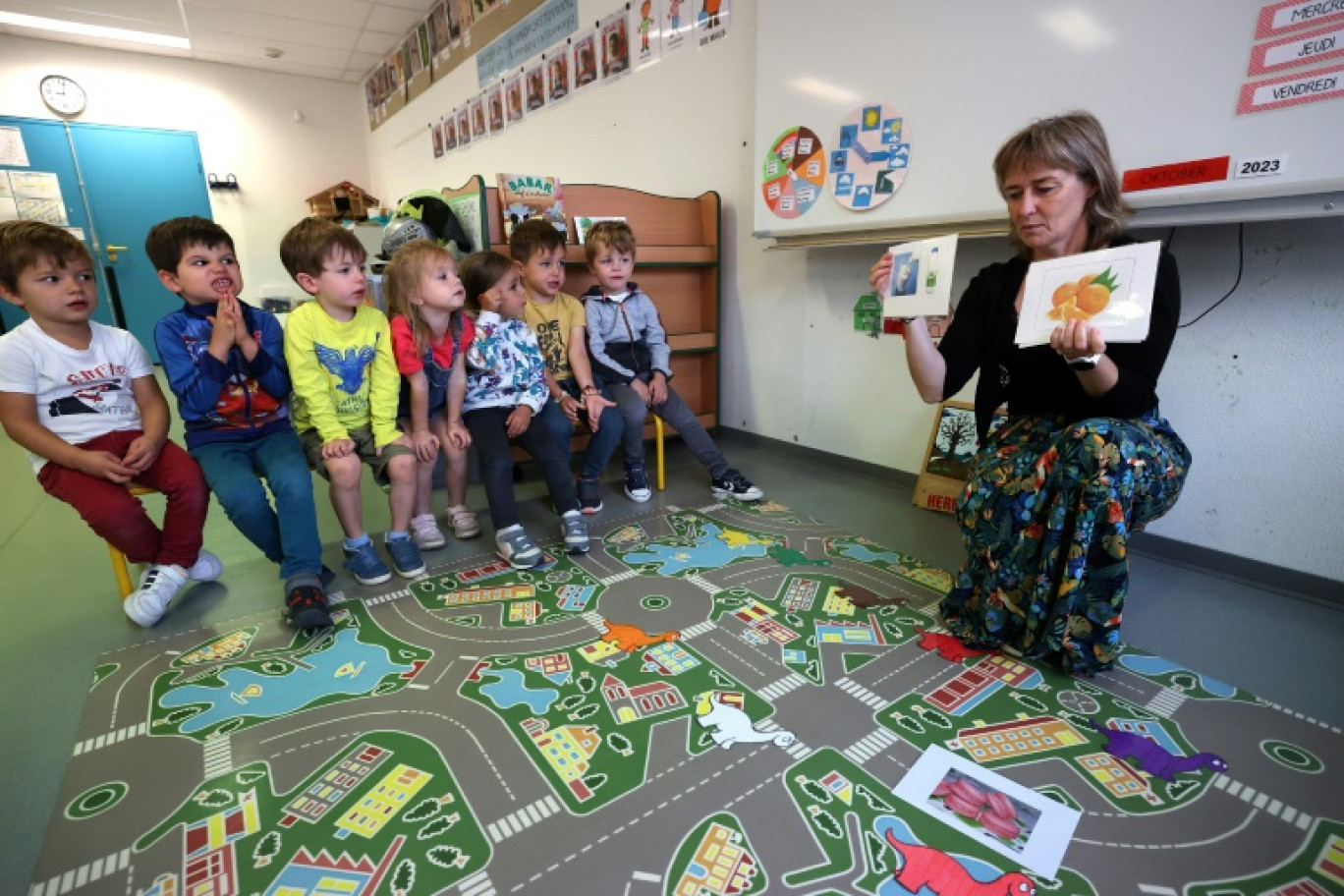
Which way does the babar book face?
toward the camera

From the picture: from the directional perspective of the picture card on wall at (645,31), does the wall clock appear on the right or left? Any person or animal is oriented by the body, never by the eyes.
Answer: on its right

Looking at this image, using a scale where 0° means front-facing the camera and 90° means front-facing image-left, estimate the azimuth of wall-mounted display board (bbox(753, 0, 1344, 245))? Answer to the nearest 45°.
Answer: approximately 45°

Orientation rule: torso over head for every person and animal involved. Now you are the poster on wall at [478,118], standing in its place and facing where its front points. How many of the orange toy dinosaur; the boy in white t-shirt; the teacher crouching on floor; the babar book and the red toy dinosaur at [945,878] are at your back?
0

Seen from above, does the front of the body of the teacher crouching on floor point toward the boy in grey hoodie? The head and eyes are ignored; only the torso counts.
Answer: no

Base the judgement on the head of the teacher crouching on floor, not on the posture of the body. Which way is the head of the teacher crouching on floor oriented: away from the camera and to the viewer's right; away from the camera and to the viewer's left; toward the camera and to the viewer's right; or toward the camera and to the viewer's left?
toward the camera and to the viewer's left

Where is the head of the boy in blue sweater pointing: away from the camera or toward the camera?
toward the camera

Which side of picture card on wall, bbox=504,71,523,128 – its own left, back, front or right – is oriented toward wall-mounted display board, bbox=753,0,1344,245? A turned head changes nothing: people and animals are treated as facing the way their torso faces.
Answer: left

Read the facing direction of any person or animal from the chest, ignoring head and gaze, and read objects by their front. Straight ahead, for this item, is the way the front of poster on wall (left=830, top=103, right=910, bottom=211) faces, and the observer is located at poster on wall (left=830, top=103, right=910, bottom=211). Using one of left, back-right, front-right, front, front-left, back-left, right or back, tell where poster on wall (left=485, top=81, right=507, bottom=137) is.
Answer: right

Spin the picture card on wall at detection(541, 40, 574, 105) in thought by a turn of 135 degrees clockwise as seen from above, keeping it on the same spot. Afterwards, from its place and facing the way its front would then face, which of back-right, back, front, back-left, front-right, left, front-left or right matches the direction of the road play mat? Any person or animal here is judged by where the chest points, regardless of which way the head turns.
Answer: back

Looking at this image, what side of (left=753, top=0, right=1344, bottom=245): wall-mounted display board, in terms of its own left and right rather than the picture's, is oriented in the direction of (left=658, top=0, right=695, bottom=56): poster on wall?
right
